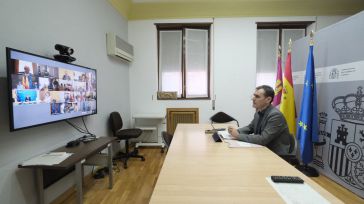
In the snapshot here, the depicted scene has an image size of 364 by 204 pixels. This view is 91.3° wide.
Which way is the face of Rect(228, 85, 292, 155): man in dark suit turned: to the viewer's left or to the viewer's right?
to the viewer's left

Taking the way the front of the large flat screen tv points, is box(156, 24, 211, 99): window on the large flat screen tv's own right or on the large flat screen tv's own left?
on the large flat screen tv's own left

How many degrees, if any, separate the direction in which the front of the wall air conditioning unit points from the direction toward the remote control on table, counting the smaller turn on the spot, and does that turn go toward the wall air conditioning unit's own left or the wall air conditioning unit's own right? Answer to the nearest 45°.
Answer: approximately 45° to the wall air conditioning unit's own right

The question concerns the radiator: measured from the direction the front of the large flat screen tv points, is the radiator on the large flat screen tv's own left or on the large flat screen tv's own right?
on the large flat screen tv's own left

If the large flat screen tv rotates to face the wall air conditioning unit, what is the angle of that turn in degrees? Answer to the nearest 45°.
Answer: approximately 90° to its left

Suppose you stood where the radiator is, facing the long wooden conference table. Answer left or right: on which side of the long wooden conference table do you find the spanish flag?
left

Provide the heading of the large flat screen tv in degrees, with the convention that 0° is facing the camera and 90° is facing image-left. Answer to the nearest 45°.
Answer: approximately 315°

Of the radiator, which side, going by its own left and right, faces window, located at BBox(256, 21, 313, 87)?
left

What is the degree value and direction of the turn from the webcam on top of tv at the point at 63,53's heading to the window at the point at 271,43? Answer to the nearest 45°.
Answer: approximately 45° to its left

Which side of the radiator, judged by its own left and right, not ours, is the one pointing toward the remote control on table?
front

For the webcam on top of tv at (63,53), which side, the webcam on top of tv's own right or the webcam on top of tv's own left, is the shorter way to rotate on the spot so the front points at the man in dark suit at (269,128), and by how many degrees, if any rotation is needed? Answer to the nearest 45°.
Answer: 0° — it already faces them
